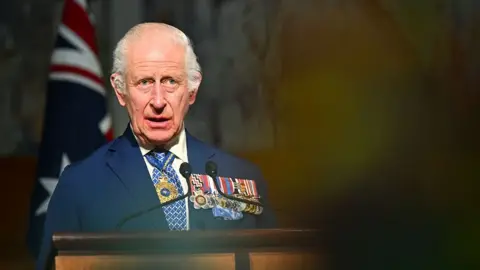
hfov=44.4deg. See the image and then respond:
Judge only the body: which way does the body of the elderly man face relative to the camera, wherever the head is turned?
toward the camera

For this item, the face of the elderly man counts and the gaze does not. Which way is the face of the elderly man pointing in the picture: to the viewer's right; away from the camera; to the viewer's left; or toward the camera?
toward the camera

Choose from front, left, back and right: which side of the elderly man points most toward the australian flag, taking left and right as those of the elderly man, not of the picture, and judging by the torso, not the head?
back
